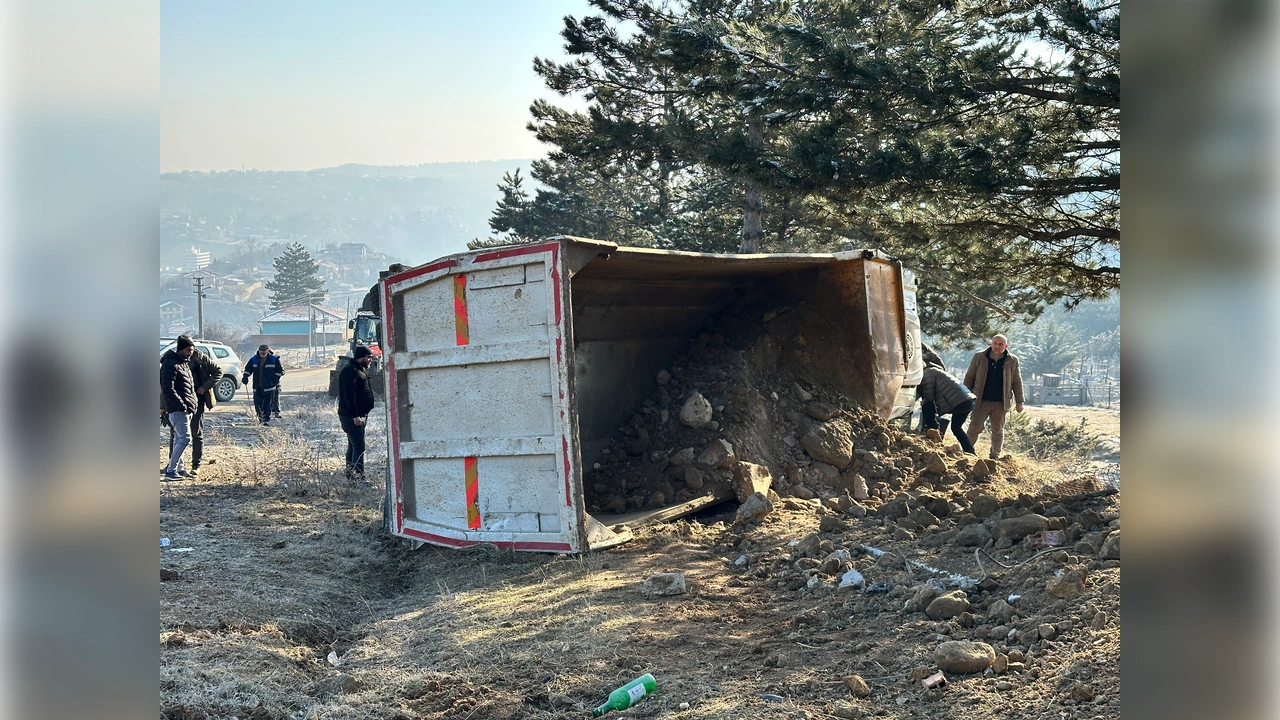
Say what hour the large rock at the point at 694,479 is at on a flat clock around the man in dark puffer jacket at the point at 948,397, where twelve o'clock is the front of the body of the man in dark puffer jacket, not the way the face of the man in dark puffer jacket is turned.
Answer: The large rock is roughly at 10 o'clock from the man in dark puffer jacket.

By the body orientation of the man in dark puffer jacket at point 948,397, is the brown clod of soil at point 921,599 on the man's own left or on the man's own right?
on the man's own left

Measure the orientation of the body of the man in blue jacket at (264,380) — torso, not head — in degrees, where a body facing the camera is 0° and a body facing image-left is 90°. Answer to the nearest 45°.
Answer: approximately 0°

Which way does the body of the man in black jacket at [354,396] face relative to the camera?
to the viewer's right

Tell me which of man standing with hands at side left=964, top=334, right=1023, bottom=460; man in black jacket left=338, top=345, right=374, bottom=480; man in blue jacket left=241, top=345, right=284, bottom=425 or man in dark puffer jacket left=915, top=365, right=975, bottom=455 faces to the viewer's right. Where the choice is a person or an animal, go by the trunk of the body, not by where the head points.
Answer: man in black jacket left=338, top=345, right=374, bottom=480

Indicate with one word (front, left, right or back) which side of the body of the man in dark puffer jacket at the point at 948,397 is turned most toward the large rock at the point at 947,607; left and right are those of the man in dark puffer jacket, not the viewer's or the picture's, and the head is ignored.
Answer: left

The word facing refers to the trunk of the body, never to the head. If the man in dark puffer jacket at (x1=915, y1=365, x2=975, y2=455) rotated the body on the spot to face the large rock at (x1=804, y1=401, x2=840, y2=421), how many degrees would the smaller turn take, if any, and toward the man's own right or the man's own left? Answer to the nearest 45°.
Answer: approximately 90° to the man's own left

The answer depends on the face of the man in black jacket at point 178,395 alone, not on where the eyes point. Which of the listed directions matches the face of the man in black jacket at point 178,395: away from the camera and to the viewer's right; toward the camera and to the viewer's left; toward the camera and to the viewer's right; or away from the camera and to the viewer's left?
toward the camera and to the viewer's right

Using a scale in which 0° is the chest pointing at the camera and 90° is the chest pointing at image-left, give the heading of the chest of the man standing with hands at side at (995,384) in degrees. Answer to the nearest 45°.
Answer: approximately 0°

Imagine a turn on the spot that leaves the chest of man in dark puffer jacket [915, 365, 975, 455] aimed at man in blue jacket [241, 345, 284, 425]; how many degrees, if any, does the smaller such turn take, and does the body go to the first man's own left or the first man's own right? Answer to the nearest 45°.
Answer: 0° — they already face them
